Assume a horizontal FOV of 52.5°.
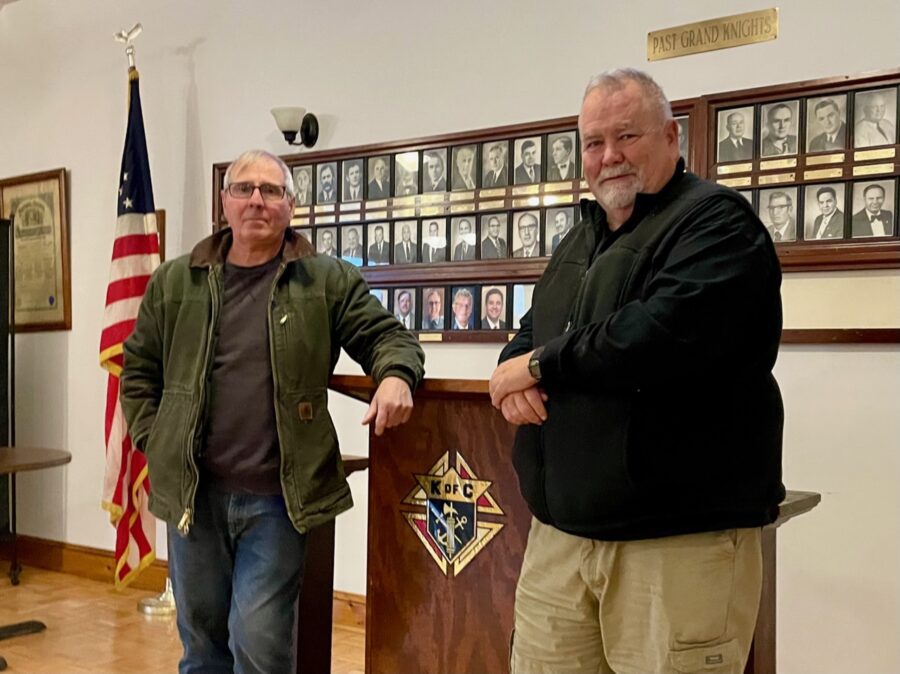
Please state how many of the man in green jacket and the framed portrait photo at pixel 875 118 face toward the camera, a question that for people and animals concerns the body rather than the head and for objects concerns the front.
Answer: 2

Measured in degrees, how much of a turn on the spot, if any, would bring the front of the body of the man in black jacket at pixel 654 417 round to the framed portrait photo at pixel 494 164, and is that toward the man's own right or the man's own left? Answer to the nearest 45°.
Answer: approximately 135° to the man's own right

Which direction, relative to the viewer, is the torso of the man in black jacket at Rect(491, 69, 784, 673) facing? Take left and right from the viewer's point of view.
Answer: facing the viewer and to the left of the viewer

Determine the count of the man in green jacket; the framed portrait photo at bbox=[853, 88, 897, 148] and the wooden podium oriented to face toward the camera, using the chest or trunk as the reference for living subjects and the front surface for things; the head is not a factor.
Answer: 3

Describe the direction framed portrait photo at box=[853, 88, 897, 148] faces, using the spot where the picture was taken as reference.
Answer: facing the viewer

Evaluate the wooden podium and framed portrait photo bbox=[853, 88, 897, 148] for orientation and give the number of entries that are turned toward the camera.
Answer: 2

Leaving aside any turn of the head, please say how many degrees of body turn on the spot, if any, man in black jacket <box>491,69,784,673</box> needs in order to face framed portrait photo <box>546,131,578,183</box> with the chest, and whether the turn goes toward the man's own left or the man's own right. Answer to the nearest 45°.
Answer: approximately 135° to the man's own right

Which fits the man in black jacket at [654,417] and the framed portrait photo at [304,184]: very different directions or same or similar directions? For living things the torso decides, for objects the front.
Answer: same or similar directions

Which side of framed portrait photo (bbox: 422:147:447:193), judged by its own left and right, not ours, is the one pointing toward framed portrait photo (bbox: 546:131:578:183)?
left

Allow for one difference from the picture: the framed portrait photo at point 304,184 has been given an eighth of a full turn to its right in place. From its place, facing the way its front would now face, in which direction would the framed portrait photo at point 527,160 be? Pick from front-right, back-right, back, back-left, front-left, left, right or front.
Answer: back-left

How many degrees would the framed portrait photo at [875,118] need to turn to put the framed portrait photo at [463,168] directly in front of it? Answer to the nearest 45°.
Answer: approximately 90° to its right

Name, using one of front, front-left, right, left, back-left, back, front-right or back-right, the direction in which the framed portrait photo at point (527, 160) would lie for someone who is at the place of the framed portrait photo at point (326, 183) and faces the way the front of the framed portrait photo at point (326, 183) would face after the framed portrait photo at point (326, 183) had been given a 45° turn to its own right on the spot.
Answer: back-left

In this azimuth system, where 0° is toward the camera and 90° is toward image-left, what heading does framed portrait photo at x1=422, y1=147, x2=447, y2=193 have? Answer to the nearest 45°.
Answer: approximately 45°

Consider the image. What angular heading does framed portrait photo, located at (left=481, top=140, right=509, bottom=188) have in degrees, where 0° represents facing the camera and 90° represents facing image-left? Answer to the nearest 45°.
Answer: approximately 45°

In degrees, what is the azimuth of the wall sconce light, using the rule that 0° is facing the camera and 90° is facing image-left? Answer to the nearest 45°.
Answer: approximately 45°

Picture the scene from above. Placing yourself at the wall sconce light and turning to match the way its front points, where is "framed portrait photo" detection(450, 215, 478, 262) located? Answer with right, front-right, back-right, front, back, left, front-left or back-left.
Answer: left
